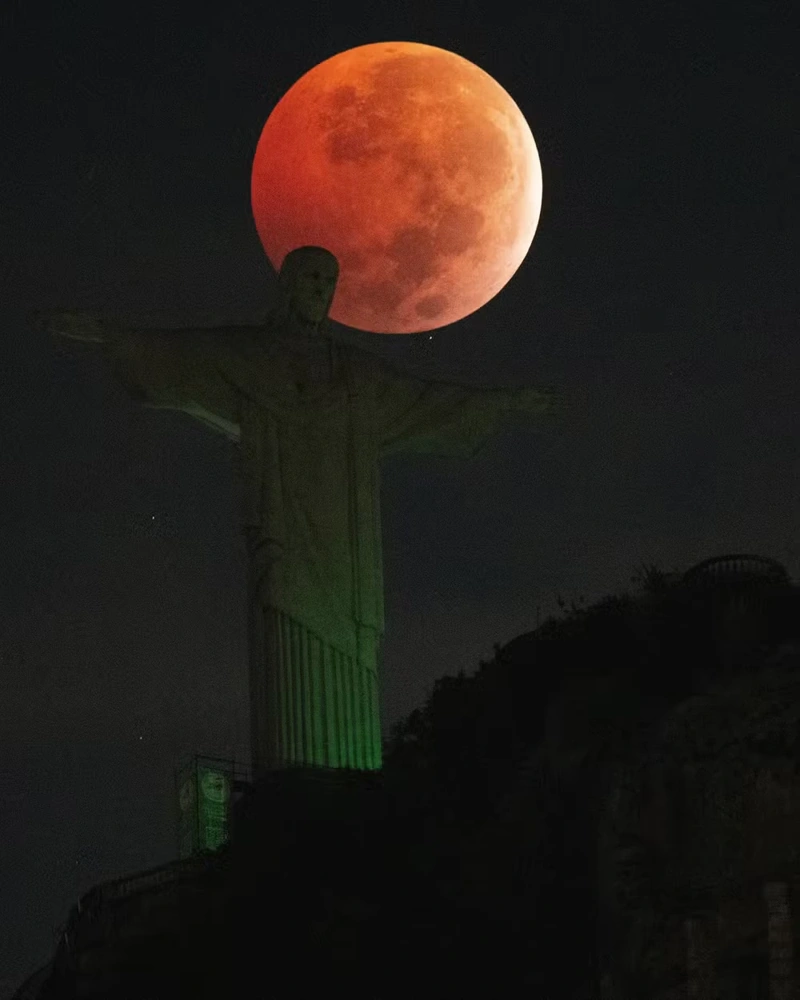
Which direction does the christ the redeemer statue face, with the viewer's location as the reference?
facing the viewer and to the right of the viewer
